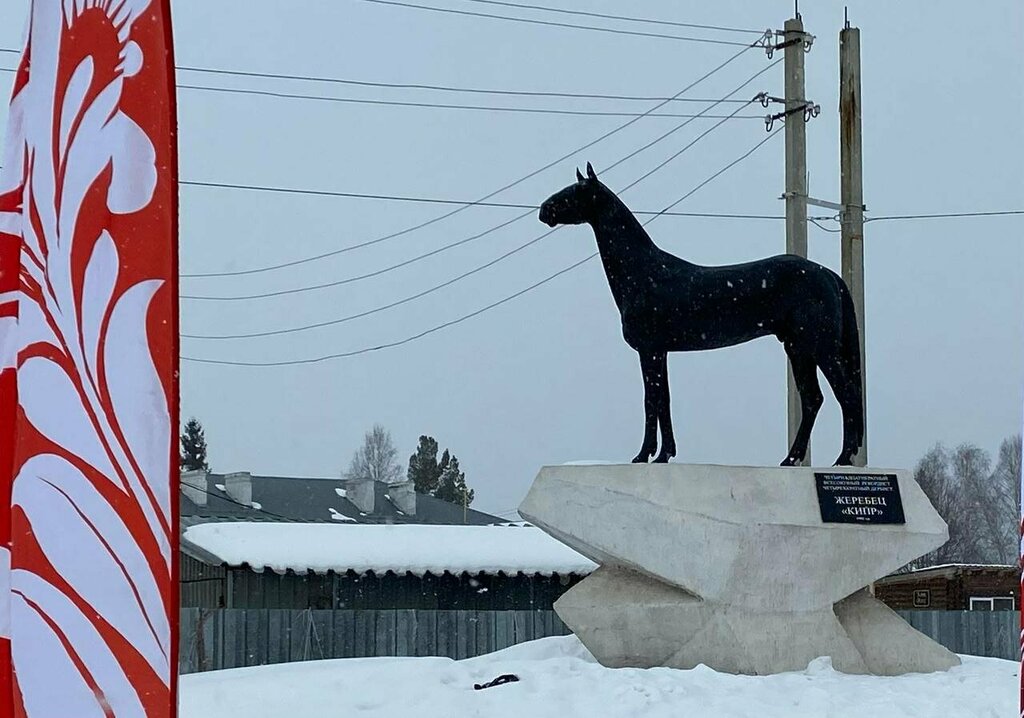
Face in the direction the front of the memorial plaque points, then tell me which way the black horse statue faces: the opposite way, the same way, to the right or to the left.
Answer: to the right

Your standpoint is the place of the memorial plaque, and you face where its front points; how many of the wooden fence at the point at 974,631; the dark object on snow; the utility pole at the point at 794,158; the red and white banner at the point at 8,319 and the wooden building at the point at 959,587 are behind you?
3

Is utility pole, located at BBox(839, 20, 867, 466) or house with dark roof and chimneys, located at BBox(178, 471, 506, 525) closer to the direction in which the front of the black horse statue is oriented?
the house with dark roof and chimneys

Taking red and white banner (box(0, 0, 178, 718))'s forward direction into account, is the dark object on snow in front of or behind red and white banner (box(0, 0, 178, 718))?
behind

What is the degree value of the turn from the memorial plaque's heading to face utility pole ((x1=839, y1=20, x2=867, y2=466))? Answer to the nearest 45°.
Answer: approximately 180°

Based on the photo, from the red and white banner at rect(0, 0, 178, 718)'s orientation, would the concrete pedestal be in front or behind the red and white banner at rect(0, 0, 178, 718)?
behind

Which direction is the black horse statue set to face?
to the viewer's left

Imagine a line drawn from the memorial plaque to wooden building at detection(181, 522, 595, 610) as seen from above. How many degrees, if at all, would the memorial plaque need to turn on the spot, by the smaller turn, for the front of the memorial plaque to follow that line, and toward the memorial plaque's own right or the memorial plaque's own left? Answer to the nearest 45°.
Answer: approximately 135° to the memorial plaque's own right

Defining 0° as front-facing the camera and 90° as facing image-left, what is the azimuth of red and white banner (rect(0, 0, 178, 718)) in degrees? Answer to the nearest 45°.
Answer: approximately 0°

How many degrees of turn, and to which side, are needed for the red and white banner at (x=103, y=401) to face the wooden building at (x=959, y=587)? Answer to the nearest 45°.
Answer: approximately 135° to its left

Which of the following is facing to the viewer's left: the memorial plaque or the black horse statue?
the black horse statue

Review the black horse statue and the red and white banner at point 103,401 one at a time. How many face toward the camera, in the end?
1
